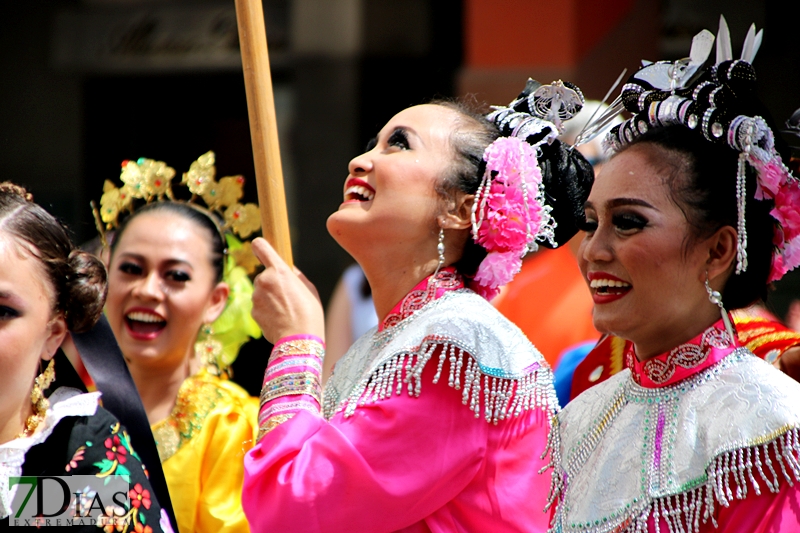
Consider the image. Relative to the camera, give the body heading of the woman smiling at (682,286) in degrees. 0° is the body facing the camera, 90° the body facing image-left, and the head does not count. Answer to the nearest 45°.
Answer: approximately 45°

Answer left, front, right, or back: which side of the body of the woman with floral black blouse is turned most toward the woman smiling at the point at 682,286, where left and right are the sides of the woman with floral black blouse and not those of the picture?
left

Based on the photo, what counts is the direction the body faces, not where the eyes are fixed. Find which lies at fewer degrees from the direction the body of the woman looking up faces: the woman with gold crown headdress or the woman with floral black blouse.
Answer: the woman with floral black blouse

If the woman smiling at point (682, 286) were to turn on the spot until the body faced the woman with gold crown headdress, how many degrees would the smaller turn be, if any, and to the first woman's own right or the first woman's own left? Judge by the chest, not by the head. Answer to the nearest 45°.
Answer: approximately 90° to the first woman's own right

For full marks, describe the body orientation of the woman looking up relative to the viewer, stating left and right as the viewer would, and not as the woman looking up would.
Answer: facing to the left of the viewer

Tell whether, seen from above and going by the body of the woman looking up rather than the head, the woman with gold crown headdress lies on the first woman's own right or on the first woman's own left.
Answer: on the first woman's own right

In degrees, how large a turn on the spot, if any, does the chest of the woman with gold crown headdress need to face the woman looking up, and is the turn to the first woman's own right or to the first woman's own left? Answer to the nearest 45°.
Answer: approximately 90° to the first woman's own left

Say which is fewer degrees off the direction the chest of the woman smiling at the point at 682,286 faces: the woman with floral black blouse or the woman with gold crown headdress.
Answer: the woman with floral black blouse

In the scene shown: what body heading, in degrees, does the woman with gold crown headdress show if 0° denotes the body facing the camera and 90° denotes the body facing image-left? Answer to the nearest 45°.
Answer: approximately 45°

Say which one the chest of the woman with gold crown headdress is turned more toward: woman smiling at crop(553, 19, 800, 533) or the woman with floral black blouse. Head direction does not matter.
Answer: the woman with floral black blouse

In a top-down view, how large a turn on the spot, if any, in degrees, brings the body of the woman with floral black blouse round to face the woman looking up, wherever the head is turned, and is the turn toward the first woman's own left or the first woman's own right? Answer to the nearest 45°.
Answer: approximately 135° to the first woman's own left
